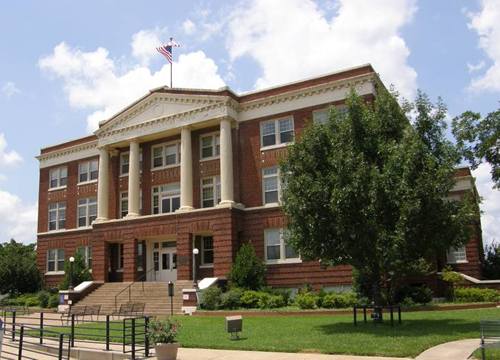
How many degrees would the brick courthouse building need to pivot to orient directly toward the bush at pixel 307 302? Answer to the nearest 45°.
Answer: approximately 90° to its left

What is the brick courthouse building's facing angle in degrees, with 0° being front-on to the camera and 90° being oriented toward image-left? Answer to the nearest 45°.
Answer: approximately 45°

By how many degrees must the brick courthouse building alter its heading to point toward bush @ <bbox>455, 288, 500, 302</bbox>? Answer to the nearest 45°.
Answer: approximately 90° to its left

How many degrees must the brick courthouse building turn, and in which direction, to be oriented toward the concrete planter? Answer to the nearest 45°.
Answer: approximately 45° to its left

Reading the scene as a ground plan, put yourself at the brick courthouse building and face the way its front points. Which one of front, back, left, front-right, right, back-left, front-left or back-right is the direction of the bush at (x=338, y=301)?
left

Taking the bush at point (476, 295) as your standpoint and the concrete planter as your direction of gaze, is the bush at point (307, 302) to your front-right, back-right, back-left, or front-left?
front-right

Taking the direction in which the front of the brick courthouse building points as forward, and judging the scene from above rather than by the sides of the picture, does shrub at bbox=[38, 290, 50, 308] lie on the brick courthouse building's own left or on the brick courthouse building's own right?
on the brick courthouse building's own right
